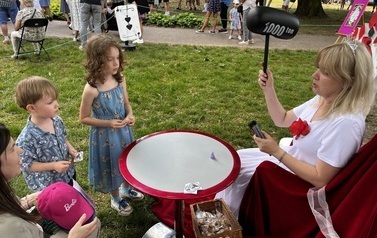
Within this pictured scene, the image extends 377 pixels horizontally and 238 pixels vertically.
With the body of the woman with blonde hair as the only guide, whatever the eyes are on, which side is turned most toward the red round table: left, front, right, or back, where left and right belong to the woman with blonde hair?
front

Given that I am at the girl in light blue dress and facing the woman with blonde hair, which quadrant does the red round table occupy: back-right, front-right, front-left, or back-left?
front-right

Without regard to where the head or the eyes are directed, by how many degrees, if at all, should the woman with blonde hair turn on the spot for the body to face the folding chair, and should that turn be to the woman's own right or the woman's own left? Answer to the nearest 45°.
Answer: approximately 45° to the woman's own right

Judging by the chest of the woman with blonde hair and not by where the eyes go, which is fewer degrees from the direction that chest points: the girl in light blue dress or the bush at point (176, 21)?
the girl in light blue dress

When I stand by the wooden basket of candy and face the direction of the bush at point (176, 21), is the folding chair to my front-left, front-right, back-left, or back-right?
front-left

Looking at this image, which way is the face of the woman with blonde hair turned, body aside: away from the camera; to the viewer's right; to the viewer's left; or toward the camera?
to the viewer's left

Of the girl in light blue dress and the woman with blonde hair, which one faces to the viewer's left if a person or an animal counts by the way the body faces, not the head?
the woman with blonde hair

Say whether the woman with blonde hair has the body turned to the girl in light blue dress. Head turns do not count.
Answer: yes

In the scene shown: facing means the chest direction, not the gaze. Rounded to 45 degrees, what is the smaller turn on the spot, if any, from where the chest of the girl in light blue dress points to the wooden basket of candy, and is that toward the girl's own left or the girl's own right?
0° — they already face it

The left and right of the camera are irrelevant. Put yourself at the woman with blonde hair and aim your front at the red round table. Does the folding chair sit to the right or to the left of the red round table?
right

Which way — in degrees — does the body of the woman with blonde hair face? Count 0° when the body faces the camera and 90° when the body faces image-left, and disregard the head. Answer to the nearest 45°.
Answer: approximately 90°

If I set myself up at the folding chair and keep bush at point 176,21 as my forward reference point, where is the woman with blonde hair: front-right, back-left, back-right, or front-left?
back-right
